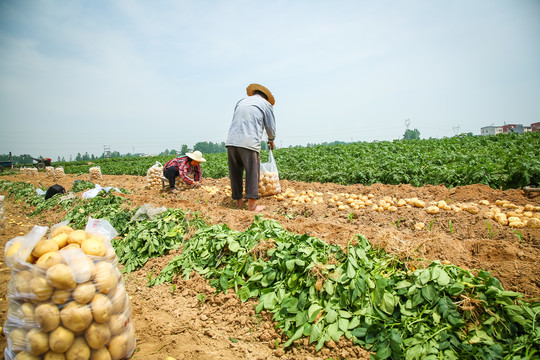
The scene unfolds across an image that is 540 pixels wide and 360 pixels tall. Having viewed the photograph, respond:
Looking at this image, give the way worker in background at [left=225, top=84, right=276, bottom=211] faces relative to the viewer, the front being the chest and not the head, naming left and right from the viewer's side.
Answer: facing away from the viewer and to the right of the viewer

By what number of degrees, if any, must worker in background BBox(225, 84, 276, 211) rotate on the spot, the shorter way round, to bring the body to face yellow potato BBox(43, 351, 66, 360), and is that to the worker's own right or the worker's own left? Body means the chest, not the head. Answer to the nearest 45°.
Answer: approximately 135° to the worker's own right

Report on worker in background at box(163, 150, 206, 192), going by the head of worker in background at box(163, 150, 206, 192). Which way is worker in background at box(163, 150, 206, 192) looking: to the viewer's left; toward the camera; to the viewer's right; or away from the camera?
to the viewer's right

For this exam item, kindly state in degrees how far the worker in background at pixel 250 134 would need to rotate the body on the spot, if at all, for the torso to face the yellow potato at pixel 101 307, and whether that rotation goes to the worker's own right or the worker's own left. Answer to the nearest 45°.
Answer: approximately 135° to the worker's own right

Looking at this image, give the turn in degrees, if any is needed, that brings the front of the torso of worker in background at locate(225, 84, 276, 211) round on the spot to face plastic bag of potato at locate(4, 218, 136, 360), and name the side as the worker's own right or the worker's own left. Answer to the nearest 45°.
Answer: approximately 135° to the worker's own right

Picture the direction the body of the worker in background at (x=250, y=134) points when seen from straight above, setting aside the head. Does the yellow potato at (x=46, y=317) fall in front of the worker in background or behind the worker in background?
behind
